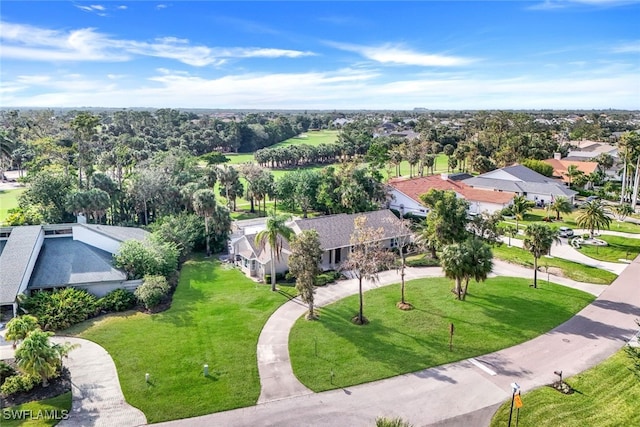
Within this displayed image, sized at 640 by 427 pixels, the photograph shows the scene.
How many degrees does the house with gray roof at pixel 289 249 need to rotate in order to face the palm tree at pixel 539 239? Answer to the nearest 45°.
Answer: approximately 45° to its left

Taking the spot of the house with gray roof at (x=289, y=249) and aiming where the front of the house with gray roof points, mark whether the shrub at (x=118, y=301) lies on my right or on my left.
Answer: on my right

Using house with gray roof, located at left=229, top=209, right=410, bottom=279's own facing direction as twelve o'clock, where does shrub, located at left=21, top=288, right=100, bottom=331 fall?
The shrub is roughly at 3 o'clock from the house with gray roof.

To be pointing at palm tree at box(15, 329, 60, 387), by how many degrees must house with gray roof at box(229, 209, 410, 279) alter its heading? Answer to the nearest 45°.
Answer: approximately 90° to its right

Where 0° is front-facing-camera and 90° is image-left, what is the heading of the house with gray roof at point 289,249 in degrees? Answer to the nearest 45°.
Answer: approximately 315°

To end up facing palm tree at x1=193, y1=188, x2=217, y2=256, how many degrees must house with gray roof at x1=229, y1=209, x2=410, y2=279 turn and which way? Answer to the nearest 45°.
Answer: approximately 135° to its right

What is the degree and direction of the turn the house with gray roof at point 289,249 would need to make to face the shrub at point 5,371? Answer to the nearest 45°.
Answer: approximately 90° to its right

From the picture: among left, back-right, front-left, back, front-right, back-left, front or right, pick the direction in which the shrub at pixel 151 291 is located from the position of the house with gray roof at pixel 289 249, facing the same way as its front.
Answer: right

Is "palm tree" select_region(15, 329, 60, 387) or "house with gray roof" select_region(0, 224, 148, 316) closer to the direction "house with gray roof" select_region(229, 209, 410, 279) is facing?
the palm tree

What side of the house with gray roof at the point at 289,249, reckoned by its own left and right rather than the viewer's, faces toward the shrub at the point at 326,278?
front
